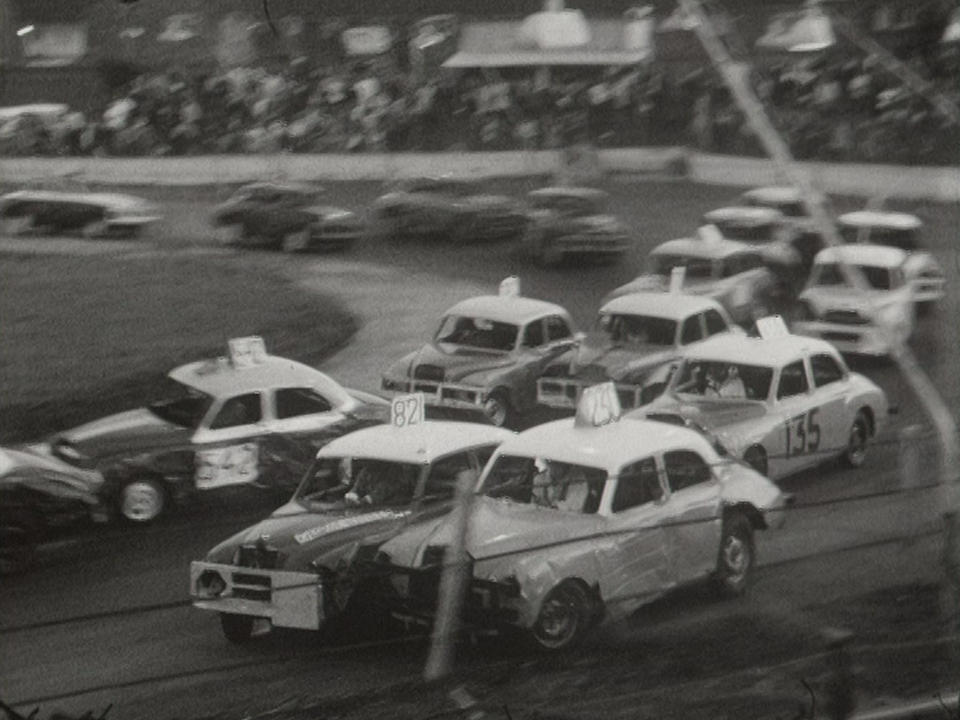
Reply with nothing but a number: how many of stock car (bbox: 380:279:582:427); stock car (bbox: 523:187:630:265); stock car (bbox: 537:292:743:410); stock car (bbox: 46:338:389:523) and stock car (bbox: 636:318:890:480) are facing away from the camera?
0

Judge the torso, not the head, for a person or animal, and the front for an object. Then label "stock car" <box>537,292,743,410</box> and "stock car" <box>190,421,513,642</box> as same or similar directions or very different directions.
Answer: same or similar directions

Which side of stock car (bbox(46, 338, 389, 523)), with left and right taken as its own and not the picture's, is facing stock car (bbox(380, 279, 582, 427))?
back

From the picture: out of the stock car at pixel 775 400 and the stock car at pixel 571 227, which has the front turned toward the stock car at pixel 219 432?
the stock car at pixel 775 400

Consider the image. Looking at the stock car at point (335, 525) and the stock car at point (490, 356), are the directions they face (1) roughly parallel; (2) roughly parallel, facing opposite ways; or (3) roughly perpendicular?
roughly parallel

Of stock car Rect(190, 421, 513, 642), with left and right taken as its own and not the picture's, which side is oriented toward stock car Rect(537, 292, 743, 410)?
back

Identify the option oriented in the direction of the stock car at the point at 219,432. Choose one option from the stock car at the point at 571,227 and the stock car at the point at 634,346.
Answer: the stock car at the point at 634,346

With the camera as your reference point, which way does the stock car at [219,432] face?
facing the viewer and to the left of the viewer

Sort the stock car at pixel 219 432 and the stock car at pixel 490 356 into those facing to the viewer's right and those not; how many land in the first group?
0

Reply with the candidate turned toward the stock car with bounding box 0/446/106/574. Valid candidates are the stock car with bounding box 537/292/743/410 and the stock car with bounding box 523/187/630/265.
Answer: the stock car with bounding box 537/292/743/410

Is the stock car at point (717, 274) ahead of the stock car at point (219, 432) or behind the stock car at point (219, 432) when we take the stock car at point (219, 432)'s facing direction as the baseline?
behind
